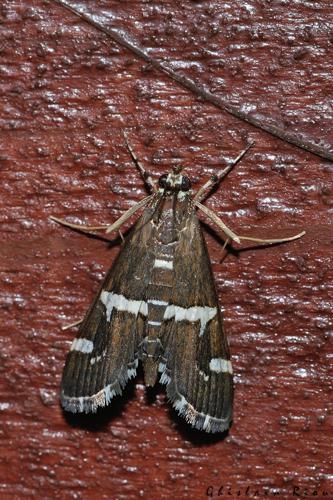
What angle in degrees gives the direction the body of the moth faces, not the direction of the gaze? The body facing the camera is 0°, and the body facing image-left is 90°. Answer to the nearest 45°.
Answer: approximately 180°
